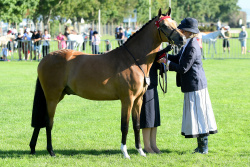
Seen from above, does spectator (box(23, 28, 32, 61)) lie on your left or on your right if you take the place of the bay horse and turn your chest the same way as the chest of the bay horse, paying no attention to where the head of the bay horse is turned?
on your left

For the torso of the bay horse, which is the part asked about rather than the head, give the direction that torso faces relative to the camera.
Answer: to the viewer's right

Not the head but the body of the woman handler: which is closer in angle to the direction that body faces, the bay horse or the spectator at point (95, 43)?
the bay horse

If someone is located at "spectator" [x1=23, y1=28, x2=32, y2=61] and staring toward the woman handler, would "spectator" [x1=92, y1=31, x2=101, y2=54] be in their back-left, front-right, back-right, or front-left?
front-left

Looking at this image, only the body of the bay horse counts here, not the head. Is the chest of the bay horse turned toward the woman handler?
yes

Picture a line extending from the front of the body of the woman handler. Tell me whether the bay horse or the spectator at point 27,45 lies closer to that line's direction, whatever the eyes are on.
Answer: the bay horse

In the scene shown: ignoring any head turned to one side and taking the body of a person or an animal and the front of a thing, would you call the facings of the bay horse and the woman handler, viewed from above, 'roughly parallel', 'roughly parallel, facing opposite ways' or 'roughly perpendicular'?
roughly parallel, facing opposite ways

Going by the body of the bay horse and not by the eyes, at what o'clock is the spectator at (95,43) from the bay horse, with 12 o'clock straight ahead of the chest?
The spectator is roughly at 9 o'clock from the bay horse.

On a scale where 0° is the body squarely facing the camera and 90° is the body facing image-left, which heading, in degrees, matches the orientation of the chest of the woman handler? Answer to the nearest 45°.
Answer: approximately 90°

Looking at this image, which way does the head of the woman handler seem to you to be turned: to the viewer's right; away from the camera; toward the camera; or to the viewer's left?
to the viewer's left

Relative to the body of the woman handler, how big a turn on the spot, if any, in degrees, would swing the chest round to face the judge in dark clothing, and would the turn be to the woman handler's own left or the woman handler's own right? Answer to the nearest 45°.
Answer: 0° — they already face them

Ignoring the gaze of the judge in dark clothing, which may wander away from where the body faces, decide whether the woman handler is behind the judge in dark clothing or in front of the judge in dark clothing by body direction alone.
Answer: in front
